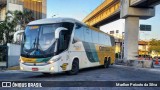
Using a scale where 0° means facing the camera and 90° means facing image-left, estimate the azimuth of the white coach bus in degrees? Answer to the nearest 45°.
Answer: approximately 45°

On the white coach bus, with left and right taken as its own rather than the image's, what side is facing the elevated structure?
back

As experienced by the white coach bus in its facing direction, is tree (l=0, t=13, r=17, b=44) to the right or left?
on its right
